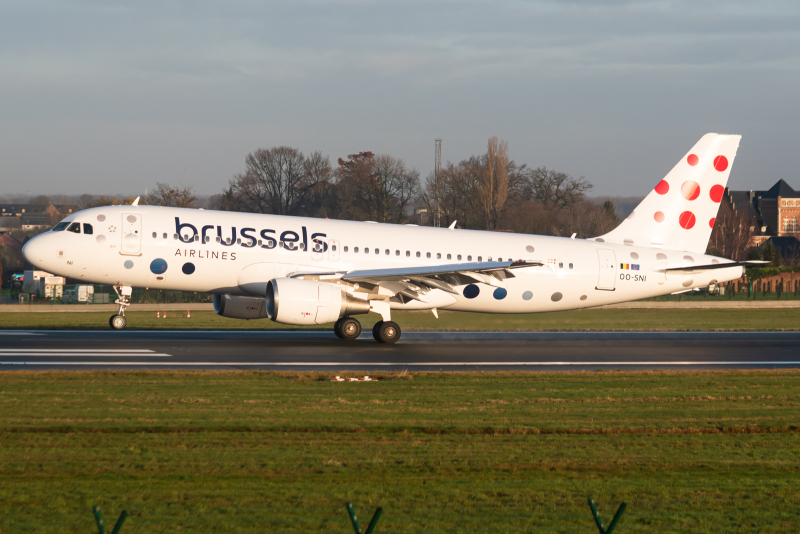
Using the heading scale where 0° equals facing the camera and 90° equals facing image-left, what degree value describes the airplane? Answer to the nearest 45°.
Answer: approximately 90°
